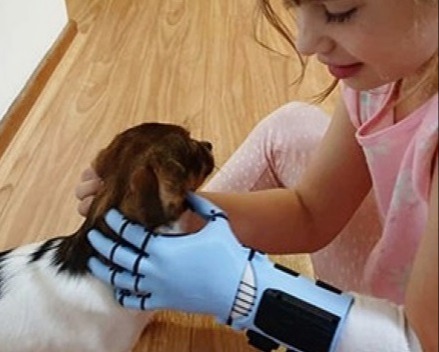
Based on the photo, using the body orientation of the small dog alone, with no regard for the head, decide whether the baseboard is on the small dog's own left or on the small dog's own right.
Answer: on the small dog's own left

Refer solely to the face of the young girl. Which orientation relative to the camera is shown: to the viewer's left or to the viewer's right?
to the viewer's left

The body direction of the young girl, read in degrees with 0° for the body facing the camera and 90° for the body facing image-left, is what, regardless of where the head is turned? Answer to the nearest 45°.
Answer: approximately 45°

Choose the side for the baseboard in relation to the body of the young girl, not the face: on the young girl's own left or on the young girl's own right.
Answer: on the young girl's own right
